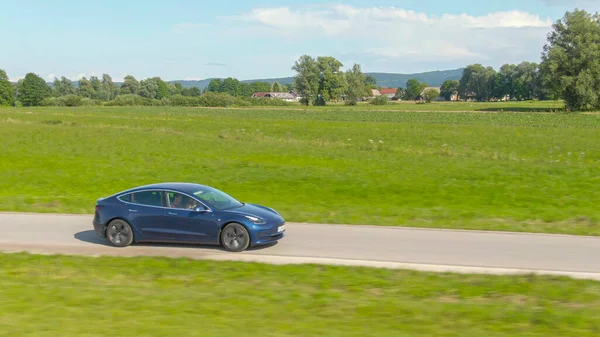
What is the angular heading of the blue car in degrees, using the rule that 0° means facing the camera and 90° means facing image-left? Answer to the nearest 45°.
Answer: approximately 270°
